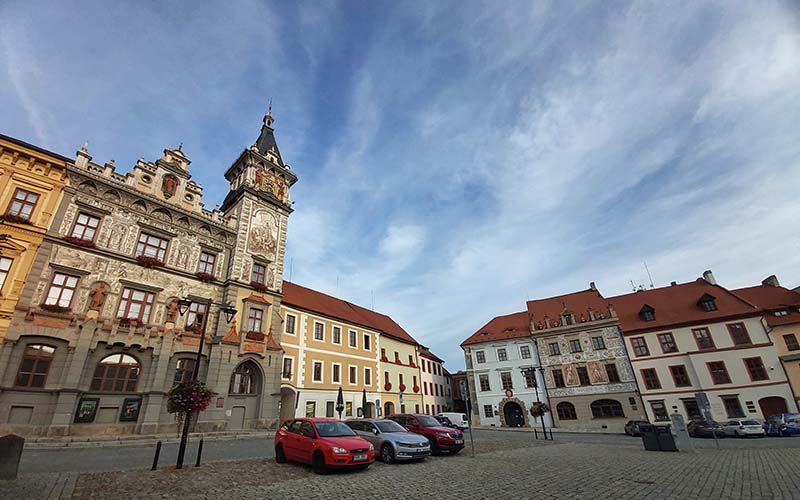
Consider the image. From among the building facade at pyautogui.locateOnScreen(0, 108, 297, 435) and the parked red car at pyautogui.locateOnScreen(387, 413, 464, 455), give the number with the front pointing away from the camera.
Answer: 0

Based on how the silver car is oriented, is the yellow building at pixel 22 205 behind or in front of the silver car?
behind

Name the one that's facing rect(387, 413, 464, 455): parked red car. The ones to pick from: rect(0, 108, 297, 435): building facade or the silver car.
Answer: the building facade

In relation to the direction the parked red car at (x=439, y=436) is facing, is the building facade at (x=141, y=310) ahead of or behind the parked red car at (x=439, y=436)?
behind

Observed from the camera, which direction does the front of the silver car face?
facing the viewer and to the right of the viewer

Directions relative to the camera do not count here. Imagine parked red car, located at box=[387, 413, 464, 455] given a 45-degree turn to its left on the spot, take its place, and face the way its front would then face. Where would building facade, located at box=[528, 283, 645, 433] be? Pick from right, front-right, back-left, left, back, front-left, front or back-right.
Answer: front-left

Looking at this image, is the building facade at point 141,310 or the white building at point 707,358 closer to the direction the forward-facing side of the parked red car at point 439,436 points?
the white building

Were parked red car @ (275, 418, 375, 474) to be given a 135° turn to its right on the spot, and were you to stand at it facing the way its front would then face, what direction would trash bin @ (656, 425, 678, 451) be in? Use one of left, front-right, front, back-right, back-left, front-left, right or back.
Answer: back

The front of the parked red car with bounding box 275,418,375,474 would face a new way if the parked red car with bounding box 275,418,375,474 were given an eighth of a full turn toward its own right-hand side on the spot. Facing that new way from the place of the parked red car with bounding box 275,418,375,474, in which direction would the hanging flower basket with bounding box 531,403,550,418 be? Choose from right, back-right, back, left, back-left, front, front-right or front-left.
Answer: back-left

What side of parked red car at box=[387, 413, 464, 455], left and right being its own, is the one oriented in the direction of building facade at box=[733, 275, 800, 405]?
left

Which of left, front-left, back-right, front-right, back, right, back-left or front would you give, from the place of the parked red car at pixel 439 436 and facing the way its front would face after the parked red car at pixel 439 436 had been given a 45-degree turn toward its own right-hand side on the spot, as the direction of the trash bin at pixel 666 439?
left

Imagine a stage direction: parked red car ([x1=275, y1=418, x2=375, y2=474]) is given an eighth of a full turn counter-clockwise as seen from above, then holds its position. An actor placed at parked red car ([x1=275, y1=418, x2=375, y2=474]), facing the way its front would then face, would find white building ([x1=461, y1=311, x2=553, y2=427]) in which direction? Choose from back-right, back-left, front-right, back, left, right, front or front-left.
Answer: front-left
